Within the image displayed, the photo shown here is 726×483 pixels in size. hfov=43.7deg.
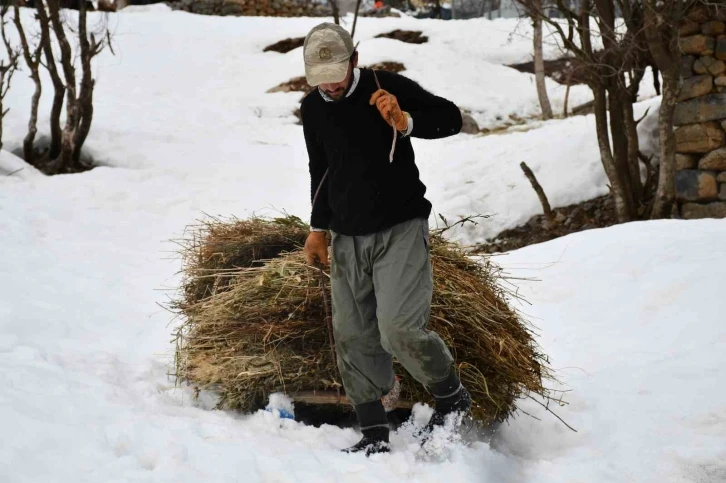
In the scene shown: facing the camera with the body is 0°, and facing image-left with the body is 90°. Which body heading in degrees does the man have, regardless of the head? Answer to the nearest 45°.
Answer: approximately 45°

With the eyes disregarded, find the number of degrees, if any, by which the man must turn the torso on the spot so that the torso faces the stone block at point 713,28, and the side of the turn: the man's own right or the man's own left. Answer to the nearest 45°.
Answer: approximately 180°

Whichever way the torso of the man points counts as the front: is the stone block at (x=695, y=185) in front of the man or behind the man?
behind

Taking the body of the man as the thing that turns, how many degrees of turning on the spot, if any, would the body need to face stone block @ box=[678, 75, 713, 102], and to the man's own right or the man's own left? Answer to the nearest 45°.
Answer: approximately 180°

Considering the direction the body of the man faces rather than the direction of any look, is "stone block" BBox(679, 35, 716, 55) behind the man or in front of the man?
behind

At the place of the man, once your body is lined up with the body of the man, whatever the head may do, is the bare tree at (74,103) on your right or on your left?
on your right

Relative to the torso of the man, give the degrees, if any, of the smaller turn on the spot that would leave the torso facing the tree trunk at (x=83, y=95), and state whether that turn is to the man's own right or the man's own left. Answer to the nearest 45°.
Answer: approximately 90° to the man's own right

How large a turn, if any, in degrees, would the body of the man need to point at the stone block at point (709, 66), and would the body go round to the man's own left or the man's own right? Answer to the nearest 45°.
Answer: approximately 180°

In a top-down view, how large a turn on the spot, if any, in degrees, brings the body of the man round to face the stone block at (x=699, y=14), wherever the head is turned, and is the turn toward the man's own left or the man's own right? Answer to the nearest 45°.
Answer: approximately 180°

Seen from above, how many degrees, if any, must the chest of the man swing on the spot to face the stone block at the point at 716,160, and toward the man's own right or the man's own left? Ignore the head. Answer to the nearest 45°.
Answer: approximately 180°

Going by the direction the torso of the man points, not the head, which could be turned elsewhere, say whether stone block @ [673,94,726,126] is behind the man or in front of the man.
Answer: behind
